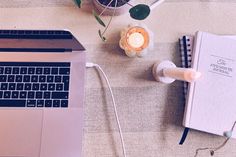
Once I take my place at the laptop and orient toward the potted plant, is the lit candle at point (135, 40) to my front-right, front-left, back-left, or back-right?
front-right

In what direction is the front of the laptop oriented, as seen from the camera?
facing the viewer

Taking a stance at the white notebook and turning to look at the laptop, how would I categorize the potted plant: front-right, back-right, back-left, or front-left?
front-right
